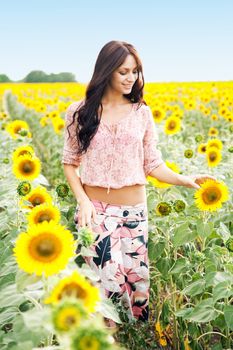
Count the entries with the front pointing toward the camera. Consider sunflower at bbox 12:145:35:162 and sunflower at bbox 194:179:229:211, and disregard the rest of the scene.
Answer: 2

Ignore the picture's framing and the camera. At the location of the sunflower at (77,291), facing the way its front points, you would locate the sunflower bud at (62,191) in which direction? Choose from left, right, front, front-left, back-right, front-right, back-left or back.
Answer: back

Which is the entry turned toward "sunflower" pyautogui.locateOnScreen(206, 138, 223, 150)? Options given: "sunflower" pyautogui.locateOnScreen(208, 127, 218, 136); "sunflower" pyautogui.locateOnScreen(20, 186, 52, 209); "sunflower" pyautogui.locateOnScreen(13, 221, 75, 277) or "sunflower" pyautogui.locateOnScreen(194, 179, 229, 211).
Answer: "sunflower" pyautogui.locateOnScreen(208, 127, 218, 136)

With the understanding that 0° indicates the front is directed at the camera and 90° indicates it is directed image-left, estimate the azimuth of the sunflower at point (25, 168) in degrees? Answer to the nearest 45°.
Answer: approximately 0°

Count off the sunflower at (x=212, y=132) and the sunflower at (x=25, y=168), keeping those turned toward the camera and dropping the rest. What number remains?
2

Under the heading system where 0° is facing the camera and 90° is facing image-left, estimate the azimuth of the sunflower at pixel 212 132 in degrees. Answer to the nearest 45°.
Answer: approximately 0°

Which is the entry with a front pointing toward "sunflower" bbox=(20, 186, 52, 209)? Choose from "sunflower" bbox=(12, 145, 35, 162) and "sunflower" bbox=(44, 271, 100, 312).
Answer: "sunflower" bbox=(12, 145, 35, 162)

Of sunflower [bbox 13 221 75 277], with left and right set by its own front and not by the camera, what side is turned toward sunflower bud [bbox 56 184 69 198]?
back

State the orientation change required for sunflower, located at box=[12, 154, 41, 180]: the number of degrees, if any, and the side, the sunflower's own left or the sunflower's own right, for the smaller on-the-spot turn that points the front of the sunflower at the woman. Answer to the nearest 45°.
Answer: approximately 90° to the sunflower's own left
